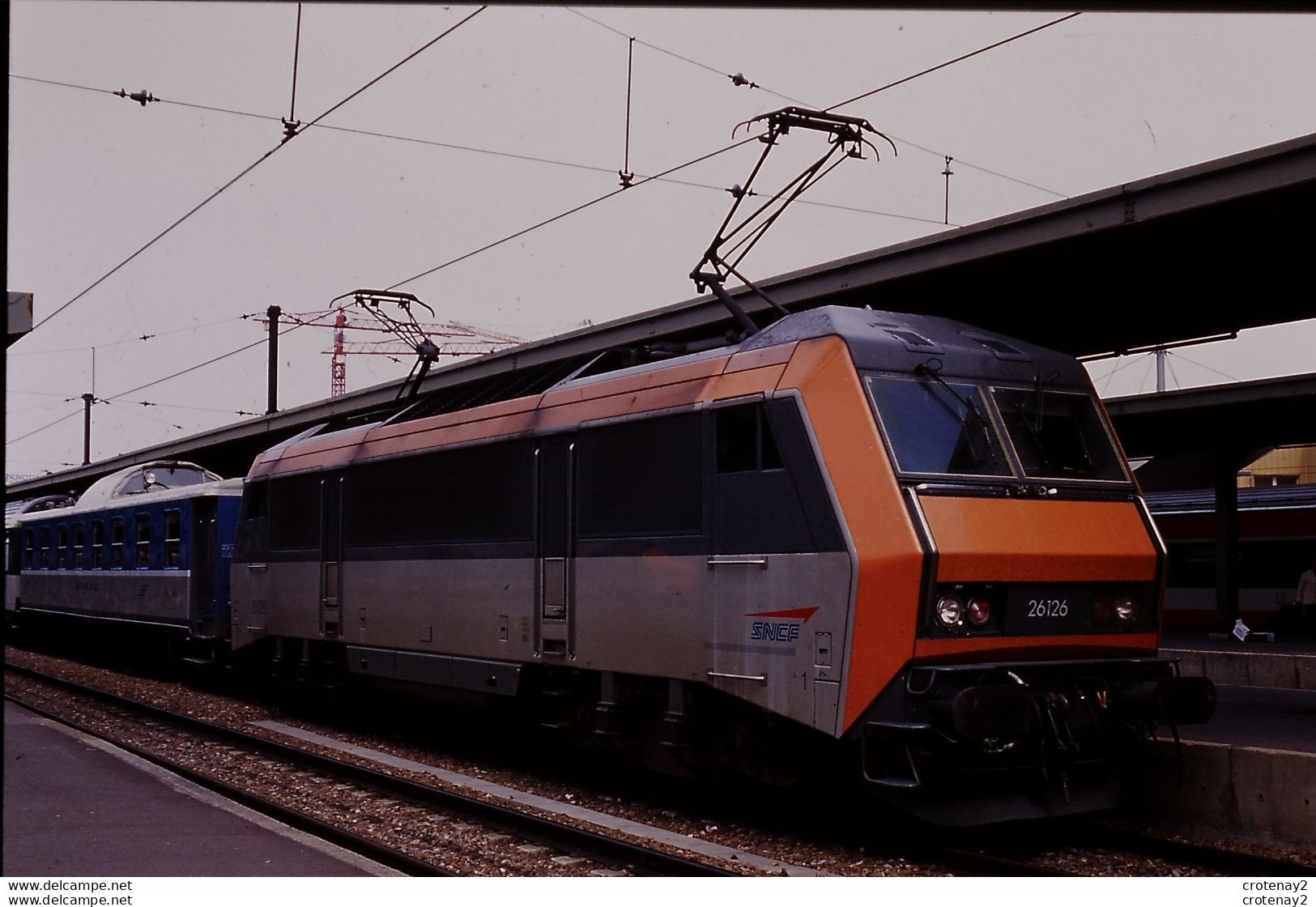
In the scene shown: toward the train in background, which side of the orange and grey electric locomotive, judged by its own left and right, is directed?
left

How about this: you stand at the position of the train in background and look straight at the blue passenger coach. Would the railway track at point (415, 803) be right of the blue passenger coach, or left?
left

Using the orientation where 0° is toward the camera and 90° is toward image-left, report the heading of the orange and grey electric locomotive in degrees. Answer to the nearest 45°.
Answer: approximately 315°

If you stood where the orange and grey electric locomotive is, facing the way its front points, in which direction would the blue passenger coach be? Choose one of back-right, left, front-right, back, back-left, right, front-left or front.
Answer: back
